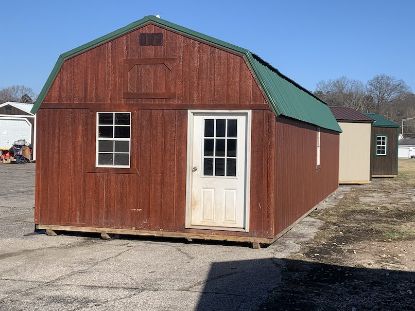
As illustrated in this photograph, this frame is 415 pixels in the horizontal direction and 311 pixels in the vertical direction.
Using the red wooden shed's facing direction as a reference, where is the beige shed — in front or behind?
behind

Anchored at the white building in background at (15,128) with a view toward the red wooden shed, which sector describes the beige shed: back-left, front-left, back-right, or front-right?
front-left

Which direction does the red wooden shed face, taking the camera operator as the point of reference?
facing the viewer

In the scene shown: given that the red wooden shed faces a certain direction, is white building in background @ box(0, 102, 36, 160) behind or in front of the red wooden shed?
behind
